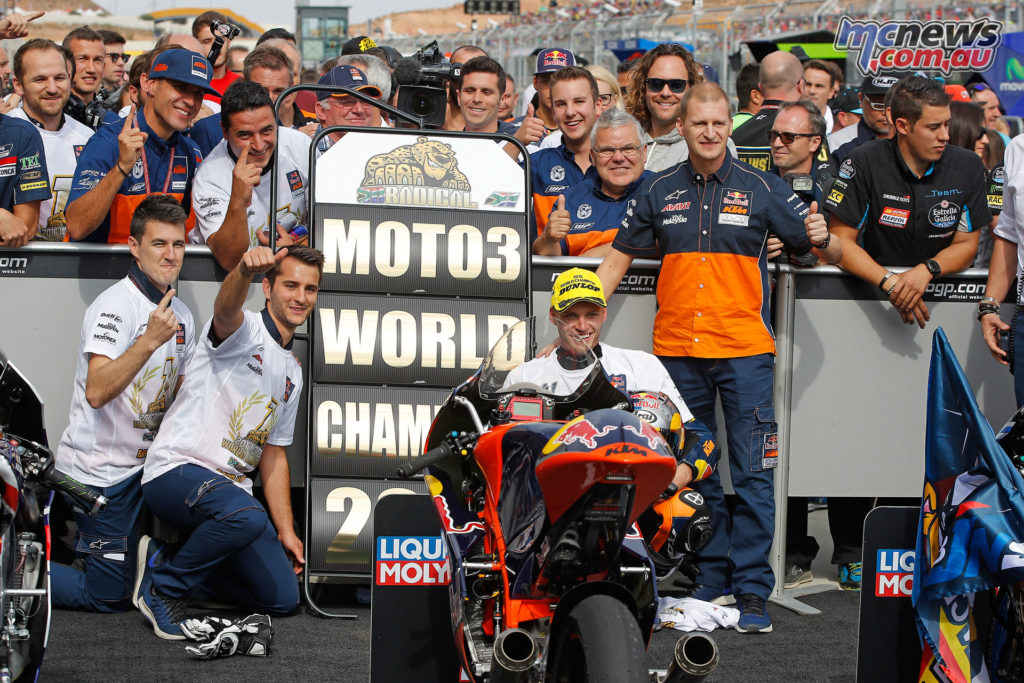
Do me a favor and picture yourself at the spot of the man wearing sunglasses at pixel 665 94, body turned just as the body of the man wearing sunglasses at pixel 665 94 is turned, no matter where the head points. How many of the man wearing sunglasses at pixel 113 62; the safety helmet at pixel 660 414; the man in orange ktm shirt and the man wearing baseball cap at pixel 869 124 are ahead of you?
2

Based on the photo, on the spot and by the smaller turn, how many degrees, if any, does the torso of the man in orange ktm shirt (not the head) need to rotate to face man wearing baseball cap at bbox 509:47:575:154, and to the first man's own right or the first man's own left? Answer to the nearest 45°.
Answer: approximately 135° to the first man's own right

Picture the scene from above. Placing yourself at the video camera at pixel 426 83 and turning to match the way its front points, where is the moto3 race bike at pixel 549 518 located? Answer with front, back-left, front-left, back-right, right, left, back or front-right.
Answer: front

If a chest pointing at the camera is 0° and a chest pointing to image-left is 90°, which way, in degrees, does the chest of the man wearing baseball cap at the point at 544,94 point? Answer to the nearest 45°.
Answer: approximately 0°

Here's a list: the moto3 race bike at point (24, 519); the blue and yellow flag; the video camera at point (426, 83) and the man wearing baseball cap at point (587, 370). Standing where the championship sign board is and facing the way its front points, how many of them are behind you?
1

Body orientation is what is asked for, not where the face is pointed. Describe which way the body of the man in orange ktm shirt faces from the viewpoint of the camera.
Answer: toward the camera

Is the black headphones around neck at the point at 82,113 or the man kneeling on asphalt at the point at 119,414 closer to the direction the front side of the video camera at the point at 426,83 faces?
the man kneeling on asphalt

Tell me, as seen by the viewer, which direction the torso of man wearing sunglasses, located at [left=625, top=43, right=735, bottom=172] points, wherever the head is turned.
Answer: toward the camera

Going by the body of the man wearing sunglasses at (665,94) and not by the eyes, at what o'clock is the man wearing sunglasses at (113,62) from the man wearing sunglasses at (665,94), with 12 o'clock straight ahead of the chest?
the man wearing sunglasses at (113,62) is roughly at 4 o'clock from the man wearing sunglasses at (665,94).

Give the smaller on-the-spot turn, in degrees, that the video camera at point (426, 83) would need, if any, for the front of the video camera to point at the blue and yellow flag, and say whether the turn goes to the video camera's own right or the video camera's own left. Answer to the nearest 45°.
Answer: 0° — it already faces it

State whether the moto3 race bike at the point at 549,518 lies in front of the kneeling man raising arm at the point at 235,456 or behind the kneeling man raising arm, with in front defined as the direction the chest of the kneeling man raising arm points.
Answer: in front

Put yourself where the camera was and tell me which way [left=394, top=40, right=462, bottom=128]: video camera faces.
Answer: facing the viewer
